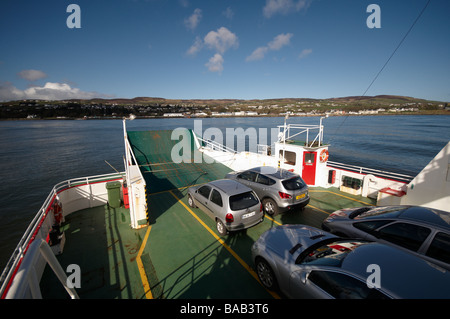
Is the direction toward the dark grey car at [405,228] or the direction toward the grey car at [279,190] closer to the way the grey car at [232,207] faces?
the grey car

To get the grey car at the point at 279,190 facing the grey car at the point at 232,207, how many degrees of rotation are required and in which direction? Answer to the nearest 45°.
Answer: approximately 90° to its left

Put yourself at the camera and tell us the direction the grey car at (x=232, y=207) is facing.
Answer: facing away from the viewer and to the left of the viewer

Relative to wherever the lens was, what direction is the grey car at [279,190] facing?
facing away from the viewer and to the left of the viewer

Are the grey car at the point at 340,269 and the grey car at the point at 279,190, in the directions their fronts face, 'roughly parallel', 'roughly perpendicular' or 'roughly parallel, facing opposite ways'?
roughly parallel

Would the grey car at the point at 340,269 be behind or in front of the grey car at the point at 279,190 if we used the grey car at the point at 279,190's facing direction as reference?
behind

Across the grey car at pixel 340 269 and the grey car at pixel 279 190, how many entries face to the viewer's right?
0

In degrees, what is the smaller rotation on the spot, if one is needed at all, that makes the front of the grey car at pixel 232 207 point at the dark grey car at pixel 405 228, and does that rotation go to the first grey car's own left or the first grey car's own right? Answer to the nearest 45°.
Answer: approximately 180°

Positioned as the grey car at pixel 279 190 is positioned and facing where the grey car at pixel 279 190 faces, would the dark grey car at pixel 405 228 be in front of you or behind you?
behind

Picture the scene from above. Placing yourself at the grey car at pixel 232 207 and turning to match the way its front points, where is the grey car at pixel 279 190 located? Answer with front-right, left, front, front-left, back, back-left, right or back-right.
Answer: right

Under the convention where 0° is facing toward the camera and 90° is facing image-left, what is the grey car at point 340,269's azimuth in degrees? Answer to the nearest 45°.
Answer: approximately 135°

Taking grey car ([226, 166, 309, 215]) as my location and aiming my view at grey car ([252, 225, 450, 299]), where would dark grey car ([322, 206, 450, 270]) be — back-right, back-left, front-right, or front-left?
front-left
